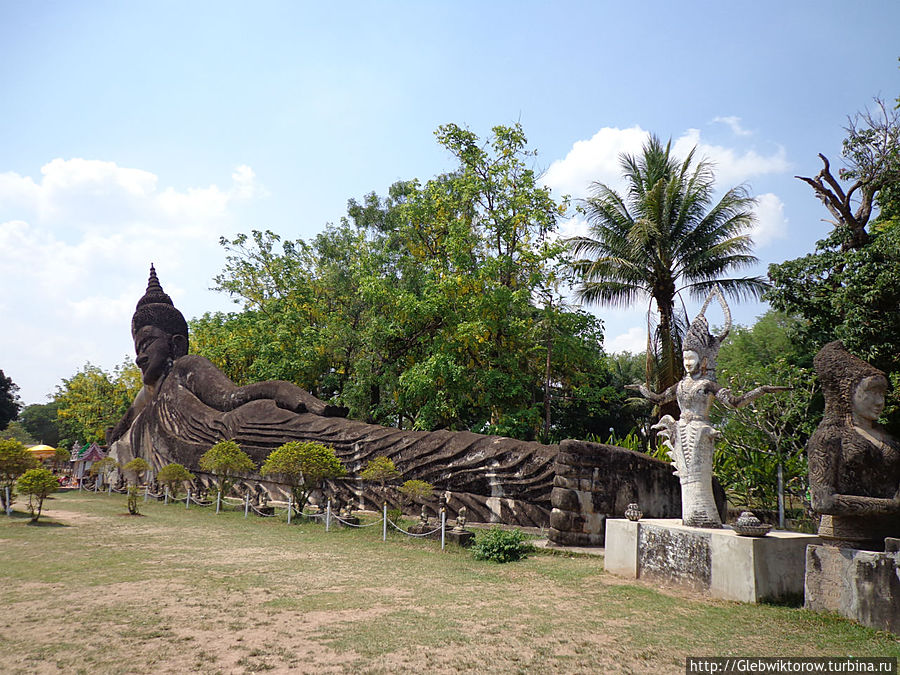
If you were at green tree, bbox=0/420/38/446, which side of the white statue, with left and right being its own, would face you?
right

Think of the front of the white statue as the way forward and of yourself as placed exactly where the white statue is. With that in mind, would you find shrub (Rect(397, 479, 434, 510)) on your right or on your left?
on your right

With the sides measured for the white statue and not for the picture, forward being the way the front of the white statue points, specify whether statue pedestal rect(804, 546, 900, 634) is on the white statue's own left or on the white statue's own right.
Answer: on the white statue's own left

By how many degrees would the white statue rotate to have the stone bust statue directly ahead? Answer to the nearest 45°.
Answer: approximately 90° to its left

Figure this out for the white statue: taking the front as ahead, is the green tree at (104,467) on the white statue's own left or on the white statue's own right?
on the white statue's own right

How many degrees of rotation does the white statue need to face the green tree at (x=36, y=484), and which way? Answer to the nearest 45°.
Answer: approximately 45° to its right

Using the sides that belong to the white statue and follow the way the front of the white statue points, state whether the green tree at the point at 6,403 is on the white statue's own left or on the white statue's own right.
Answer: on the white statue's own right

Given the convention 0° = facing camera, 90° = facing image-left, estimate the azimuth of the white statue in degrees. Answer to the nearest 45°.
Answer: approximately 45°
